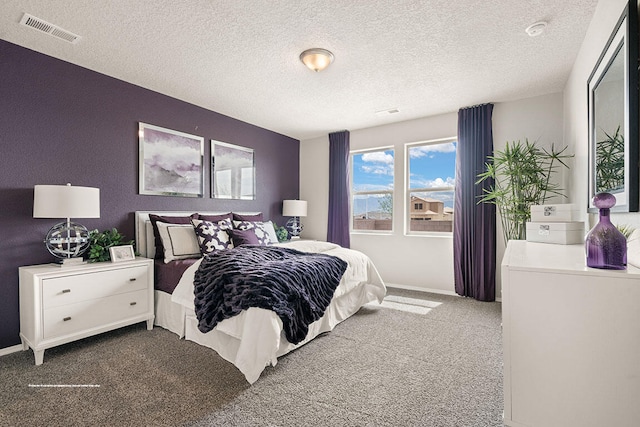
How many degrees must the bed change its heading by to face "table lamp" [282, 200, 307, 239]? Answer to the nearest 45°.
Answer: approximately 135° to its left

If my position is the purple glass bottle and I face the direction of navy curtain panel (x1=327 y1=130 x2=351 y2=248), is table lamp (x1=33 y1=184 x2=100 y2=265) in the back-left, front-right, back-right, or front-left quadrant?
front-left

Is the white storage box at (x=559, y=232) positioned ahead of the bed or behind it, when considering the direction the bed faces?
ahead

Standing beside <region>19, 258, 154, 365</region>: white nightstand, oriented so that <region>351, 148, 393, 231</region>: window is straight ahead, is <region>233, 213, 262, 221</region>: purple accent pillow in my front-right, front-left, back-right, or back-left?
front-left

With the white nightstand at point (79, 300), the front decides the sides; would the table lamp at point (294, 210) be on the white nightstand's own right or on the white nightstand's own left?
on the white nightstand's own left

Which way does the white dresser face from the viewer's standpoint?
to the viewer's left

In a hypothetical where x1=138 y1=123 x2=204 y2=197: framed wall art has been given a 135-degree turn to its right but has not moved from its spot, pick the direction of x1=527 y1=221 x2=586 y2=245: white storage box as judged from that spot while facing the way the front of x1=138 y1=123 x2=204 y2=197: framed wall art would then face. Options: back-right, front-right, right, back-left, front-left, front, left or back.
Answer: back-left

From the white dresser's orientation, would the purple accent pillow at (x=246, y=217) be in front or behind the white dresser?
in front

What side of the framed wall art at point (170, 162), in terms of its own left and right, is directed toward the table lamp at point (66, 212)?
right

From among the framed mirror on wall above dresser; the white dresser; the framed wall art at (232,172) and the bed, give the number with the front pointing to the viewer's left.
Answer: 2

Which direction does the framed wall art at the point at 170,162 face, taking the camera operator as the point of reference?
facing the viewer and to the right of the viewer

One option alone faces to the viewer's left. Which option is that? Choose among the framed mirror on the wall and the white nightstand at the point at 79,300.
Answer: the framed mirror on the wall

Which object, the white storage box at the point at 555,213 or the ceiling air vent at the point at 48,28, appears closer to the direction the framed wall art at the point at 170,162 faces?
the white storage box

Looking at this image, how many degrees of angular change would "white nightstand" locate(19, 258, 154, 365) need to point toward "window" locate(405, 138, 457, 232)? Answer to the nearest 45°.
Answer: approximately 45° to its left

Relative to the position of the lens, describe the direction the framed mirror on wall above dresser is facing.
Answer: facing to the left of the viewer

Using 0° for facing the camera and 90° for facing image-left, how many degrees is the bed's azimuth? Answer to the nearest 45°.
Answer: approximately 315°
